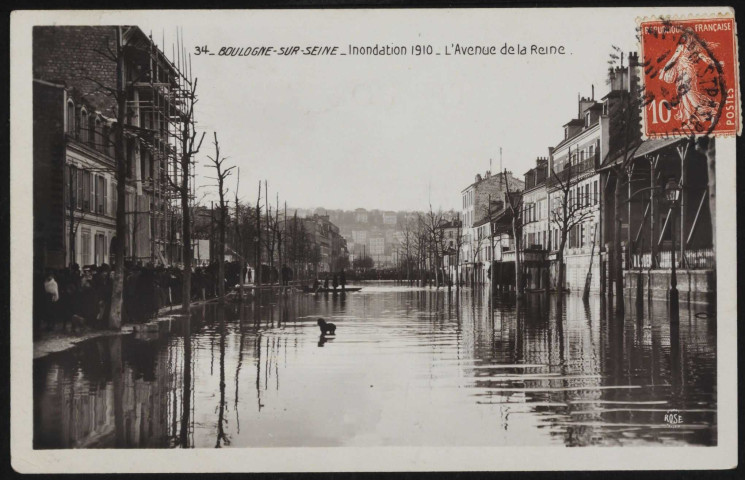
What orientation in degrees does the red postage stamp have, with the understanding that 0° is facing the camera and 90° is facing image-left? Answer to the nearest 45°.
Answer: approximately 0°
